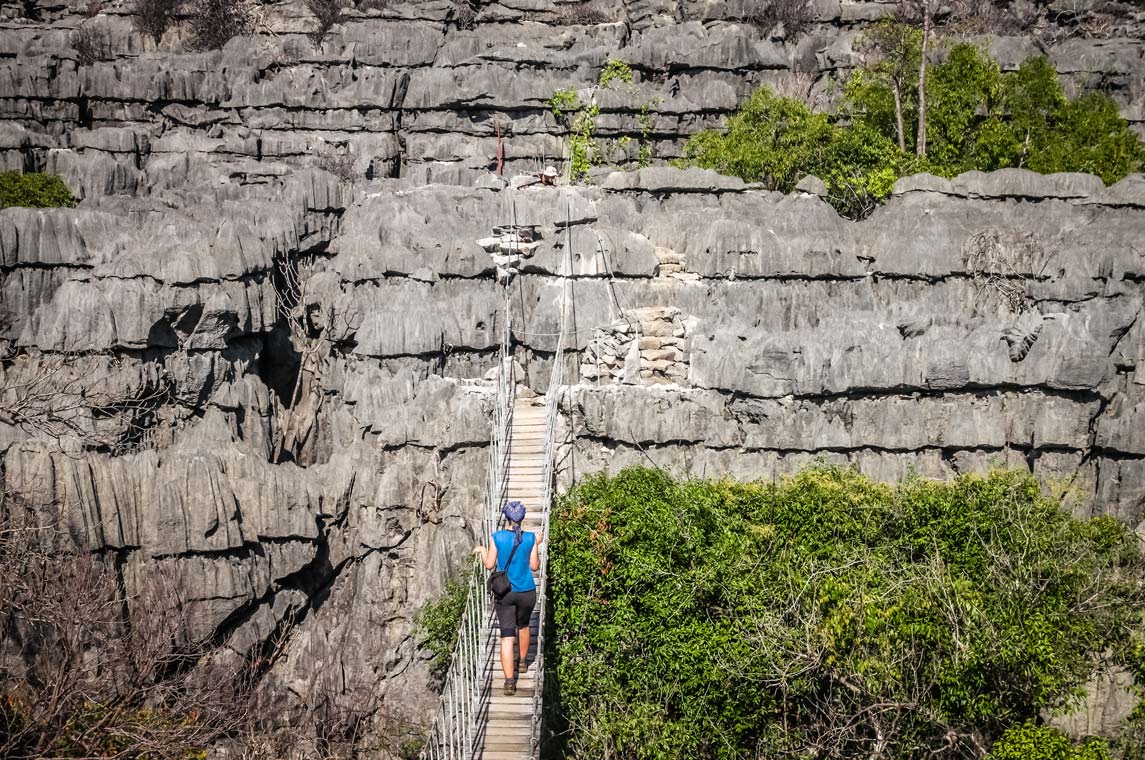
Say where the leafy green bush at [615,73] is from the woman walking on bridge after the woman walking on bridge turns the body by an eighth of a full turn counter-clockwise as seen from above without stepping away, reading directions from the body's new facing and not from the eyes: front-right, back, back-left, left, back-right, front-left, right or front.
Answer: front-right

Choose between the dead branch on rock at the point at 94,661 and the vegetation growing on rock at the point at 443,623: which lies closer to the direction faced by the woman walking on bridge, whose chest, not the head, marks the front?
the vegetation growing on rock

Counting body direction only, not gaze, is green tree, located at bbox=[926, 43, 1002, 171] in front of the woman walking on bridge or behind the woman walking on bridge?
in front

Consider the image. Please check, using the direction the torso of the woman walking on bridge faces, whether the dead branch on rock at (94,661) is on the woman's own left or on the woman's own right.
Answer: on the woman's own left

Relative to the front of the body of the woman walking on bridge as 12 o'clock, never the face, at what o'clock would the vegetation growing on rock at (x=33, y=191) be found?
The vegetation growing on rock is roughly at 11 o'clock from the woman walking on bridge.

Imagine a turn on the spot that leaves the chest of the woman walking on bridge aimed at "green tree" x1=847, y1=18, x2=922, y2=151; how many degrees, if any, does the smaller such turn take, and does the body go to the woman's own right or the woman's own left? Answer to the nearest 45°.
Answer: approximately 45° to the woman's own right

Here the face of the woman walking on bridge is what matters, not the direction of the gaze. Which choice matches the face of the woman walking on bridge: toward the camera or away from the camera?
away from the camera

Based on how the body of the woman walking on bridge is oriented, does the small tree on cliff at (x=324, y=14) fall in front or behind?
in front

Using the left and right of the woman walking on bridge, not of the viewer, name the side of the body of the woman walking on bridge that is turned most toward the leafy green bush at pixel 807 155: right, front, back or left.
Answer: front

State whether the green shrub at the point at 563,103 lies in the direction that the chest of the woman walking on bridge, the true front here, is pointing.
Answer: yes

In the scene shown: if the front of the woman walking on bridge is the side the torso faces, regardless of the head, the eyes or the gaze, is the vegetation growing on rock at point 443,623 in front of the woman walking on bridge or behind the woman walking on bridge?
in front

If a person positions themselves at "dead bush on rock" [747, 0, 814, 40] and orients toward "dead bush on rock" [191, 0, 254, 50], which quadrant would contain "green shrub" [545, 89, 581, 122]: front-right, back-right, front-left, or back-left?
front-left

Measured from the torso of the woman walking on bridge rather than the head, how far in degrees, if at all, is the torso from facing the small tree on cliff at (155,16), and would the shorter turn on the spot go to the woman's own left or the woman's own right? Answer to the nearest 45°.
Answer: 0° — they already face it

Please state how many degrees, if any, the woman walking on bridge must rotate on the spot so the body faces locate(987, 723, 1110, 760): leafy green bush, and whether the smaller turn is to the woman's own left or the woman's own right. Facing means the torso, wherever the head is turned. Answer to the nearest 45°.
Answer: approximately 90° to the woman's own right

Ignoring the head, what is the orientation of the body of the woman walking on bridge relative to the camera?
away from the camera
